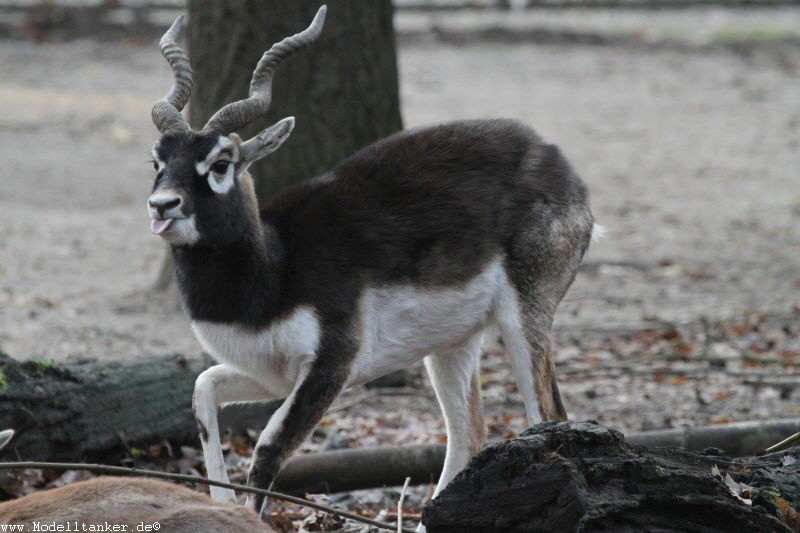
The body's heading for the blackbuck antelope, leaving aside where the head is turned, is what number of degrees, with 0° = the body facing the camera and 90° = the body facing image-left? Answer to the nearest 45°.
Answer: approximately 45°

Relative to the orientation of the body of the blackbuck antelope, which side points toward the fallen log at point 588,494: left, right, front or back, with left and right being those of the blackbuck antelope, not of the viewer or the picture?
left

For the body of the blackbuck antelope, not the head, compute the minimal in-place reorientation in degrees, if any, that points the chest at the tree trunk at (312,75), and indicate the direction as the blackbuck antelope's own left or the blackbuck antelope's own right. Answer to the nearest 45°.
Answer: approximately 135° to the blackbuck antelope's own right

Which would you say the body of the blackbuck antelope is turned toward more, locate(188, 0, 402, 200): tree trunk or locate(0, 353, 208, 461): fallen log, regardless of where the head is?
the fallen log

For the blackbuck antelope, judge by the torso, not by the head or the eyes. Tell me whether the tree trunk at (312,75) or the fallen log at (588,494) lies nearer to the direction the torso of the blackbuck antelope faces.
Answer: the fallen log
